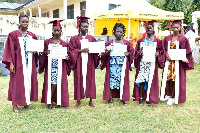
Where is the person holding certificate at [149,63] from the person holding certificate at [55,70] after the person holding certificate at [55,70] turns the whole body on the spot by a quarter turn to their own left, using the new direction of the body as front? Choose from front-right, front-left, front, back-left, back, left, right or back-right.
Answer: front

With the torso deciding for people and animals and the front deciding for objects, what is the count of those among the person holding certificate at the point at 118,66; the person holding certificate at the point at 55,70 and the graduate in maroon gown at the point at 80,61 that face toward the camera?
3

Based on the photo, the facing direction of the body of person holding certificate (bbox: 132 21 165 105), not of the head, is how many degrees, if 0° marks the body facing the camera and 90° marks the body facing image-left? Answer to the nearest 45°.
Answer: approximately 0°

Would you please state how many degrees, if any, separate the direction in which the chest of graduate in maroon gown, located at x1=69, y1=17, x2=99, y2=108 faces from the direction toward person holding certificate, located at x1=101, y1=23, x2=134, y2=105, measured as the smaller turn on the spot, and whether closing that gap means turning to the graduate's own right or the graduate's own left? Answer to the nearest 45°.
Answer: approximately 90° to the graduate's own left

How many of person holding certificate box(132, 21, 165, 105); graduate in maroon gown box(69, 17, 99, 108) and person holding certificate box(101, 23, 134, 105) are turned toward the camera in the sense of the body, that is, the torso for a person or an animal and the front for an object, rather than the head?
3

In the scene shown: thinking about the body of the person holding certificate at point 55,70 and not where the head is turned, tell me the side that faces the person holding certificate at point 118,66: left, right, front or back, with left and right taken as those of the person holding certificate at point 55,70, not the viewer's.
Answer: left

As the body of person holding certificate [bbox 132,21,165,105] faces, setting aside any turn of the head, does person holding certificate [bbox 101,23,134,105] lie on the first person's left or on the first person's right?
on the first person's right
